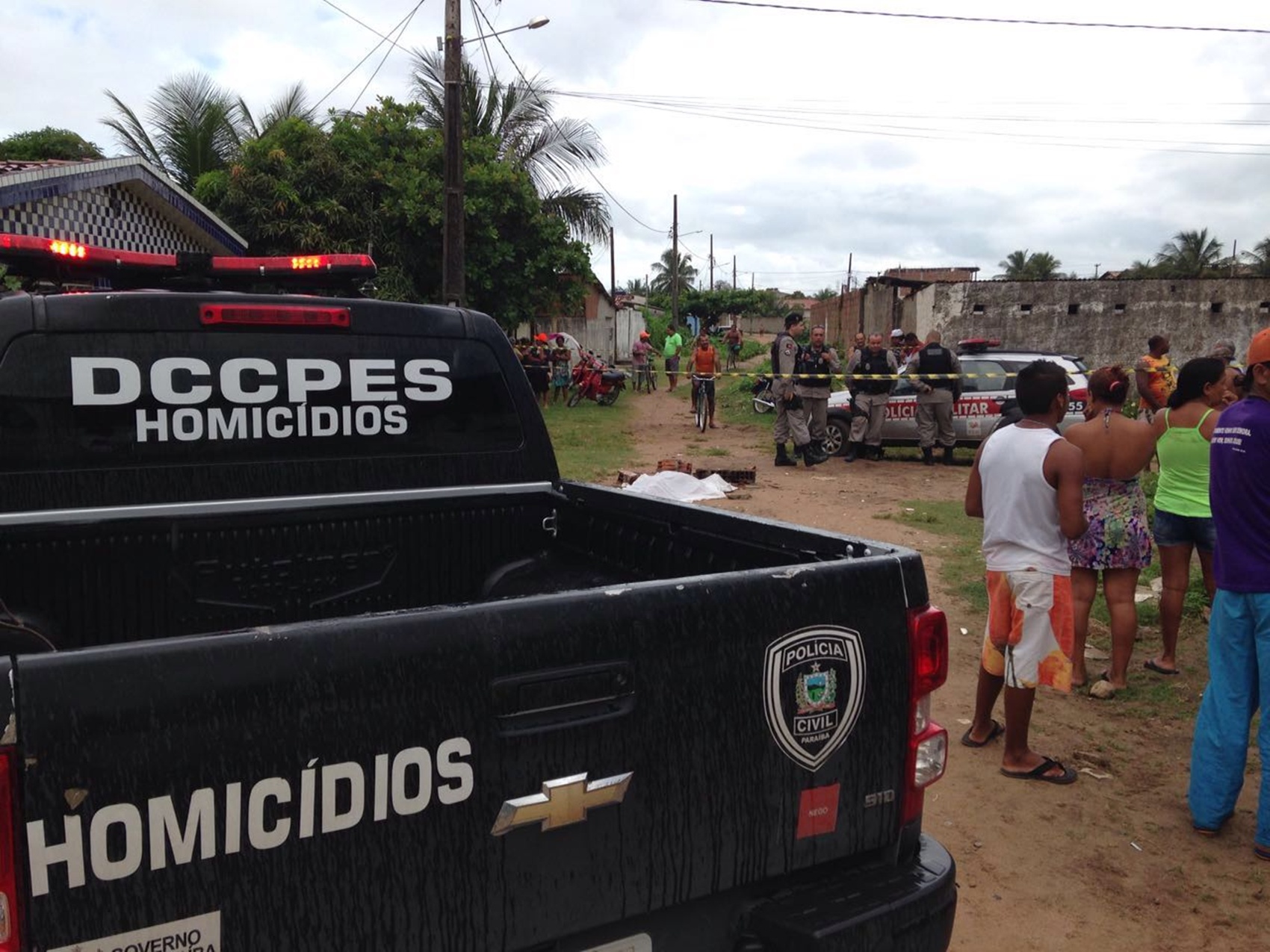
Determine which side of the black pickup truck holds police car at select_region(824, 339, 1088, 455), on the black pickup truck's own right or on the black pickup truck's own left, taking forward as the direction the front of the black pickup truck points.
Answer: on the black pickup truck's own right

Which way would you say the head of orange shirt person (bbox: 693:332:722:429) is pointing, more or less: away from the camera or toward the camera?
toward the camera

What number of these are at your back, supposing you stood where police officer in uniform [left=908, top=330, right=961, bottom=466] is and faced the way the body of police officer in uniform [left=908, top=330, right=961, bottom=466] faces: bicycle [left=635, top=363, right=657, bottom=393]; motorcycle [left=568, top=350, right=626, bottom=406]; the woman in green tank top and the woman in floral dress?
2

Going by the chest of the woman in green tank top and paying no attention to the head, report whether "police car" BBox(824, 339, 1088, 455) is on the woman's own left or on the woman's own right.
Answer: on the woman's own left

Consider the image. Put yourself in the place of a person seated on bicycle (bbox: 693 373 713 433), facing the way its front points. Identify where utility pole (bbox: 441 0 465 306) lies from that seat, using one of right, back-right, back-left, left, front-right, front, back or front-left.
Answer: front-right
